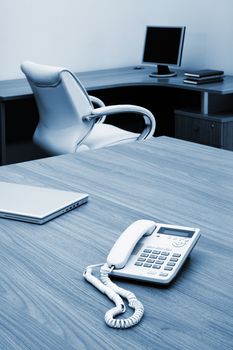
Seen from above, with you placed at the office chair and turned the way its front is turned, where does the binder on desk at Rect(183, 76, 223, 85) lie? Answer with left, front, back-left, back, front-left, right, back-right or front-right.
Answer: front

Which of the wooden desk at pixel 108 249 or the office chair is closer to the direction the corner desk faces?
the wooden desk

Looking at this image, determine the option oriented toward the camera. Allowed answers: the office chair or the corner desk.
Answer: the corner desk

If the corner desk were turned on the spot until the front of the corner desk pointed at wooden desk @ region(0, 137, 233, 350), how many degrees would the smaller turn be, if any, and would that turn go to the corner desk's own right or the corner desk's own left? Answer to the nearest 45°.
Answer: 0° — it already faces it

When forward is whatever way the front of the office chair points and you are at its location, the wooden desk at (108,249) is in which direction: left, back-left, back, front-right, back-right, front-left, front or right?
back-right

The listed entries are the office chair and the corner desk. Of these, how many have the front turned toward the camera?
1

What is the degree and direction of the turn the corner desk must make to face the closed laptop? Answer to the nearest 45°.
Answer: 0° — it already faces it

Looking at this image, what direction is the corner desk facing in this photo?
toward the camera

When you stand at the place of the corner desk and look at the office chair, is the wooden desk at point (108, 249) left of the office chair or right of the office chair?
left

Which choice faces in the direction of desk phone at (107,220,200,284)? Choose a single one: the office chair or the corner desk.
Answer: the corner desk

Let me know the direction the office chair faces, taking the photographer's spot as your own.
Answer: facing away from the viewer and to the right of the viewer

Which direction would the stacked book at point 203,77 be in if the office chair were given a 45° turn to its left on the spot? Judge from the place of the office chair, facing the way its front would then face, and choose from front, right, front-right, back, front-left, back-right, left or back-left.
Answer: front-right

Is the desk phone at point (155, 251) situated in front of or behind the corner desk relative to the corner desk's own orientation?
in front
